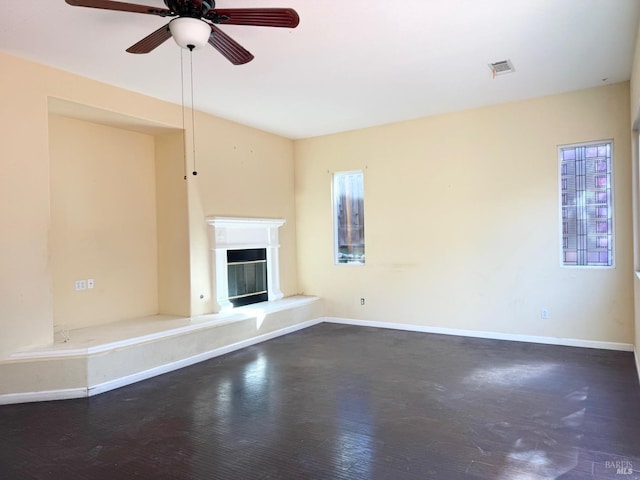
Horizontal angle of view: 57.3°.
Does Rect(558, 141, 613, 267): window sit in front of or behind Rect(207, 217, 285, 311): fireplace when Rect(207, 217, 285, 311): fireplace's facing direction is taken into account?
in front

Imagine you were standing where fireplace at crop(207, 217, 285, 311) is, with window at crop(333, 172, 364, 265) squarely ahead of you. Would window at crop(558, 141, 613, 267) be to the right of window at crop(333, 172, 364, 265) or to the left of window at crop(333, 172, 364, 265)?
right

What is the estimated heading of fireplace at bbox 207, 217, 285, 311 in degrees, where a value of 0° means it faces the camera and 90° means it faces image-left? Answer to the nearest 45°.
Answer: approximately 315°

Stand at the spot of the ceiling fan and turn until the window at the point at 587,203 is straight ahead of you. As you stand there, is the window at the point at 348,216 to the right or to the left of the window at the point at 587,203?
left

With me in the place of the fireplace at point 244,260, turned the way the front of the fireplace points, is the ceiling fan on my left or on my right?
on my right
